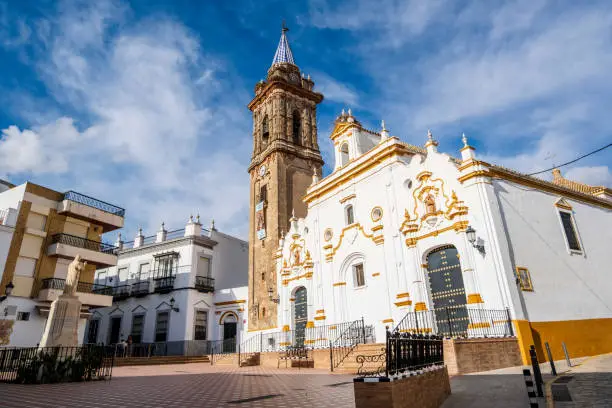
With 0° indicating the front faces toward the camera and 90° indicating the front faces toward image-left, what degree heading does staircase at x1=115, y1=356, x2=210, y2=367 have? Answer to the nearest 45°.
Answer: approximately 0°

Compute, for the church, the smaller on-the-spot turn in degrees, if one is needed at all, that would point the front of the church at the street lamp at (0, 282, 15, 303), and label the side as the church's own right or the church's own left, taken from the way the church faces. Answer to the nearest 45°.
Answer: approximately 45° to the church's own right

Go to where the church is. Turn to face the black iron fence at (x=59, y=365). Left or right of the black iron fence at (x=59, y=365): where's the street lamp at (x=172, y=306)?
right

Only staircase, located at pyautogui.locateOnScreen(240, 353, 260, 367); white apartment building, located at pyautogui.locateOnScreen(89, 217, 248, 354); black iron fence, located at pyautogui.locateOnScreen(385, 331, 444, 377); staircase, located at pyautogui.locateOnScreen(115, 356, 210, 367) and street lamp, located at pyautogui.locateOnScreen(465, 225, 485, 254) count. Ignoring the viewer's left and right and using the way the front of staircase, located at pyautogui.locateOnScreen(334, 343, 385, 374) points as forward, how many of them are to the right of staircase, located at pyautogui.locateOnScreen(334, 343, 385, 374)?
3

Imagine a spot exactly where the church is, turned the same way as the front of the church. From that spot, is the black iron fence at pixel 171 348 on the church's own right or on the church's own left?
on the church's own right

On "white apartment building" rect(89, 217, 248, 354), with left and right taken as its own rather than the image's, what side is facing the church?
left

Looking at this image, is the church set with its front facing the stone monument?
yes

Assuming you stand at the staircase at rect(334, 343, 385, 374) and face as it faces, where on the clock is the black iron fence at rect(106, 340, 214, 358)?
The black iron fence is roughly at 3 o'clock from the staircase.

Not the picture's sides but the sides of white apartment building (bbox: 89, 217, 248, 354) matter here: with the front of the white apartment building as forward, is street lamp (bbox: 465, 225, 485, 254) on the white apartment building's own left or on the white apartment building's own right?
on the white apartment building's own left

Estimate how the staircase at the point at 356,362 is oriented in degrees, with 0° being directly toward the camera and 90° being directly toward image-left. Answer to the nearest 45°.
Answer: approximately 45°

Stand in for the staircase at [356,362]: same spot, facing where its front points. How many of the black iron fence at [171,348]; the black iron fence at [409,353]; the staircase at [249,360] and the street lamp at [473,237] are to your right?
2
